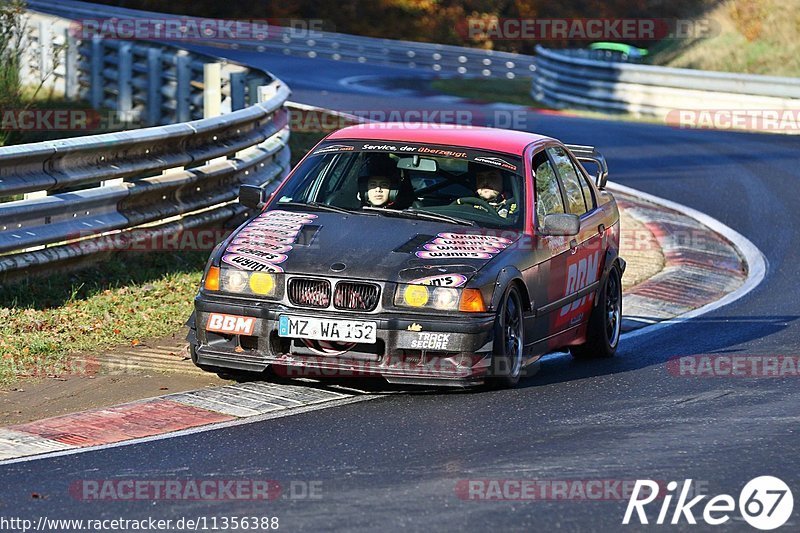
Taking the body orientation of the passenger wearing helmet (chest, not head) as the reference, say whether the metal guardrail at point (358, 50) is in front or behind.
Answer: behind

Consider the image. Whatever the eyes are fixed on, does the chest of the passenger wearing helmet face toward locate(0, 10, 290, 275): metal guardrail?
no

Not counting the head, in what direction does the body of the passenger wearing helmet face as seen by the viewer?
toward the camera

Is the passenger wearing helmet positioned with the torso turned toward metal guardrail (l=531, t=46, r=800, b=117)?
no
